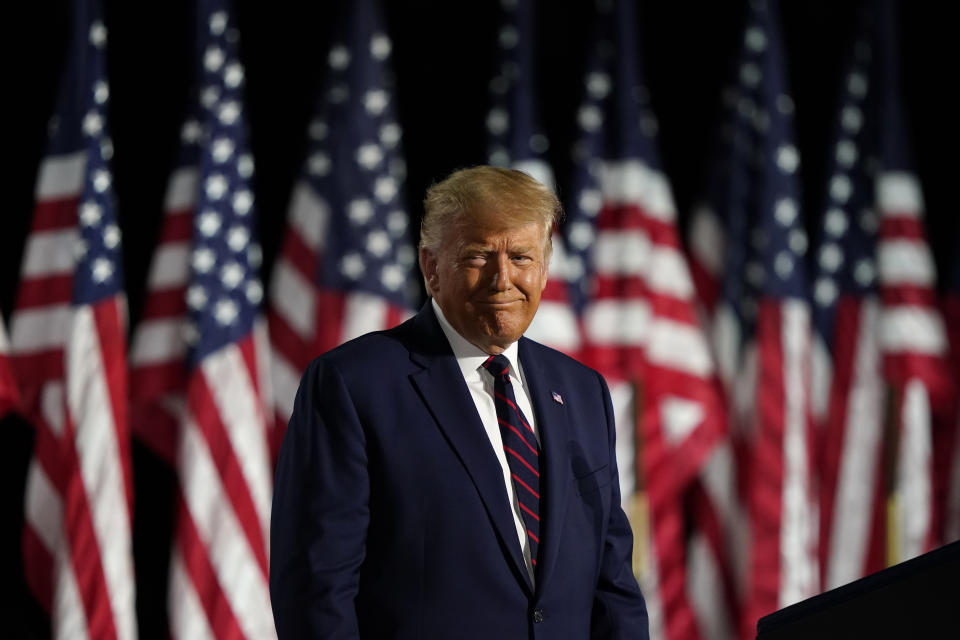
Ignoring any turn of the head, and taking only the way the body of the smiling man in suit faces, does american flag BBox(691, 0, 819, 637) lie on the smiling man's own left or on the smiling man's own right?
on the smiling man's own left

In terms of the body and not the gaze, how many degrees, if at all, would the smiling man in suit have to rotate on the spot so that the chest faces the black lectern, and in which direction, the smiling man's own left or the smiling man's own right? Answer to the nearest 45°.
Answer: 0° — they already face it

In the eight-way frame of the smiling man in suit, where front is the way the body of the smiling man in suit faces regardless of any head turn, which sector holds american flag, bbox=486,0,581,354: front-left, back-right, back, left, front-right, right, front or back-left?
back-left

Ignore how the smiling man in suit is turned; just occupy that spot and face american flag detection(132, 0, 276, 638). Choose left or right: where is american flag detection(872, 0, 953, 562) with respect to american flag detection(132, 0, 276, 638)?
right

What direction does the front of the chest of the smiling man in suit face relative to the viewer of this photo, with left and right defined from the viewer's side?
facing the viewer and to the right of the viewer

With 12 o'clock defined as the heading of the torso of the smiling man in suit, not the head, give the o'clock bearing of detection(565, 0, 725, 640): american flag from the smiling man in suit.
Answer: The american flag is roughly at 8 o'clock from the smiling man in suit.

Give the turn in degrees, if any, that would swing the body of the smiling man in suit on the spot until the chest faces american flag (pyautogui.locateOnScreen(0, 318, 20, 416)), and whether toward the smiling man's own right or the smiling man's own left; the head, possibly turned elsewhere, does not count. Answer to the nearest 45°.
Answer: approximately 180°

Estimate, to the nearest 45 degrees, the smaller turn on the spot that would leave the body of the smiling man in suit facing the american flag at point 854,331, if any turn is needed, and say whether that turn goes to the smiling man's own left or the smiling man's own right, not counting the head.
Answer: approximately 90° to the smiling man's own left
